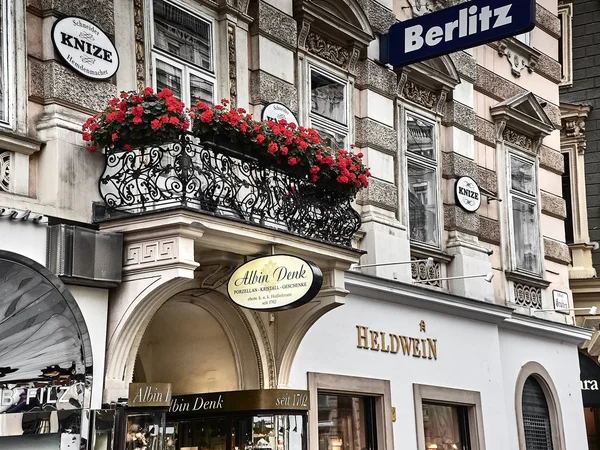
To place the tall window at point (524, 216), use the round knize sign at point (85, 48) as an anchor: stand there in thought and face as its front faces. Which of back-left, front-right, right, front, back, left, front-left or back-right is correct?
left

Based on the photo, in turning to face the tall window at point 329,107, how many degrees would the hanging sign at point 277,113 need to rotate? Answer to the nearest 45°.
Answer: approximately 90° to its left

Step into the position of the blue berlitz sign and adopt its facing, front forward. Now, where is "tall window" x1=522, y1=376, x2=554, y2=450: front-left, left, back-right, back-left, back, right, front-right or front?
back-right

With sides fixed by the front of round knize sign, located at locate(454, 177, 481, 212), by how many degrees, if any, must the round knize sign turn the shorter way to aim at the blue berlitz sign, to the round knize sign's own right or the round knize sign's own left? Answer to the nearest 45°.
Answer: approximately 45° to the round knize sign's own right

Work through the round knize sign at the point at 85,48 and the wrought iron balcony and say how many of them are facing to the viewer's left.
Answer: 0

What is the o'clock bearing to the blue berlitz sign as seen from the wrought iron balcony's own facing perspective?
The blue berlitz sign is roughly at 9 o'clock from the wrought iron balcony.

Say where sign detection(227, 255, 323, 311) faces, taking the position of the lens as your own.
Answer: facing the viewer and to the left of the viewer

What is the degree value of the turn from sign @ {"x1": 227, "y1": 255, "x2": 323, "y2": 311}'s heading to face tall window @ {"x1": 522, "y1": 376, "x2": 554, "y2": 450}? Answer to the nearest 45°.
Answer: approximately 180°

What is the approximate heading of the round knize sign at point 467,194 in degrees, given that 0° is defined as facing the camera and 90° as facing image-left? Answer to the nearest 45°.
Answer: approximately 315°

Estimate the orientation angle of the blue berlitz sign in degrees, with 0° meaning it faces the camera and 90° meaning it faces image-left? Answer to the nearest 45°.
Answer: approximately 45°

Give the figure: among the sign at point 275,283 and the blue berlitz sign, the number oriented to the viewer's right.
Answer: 0
